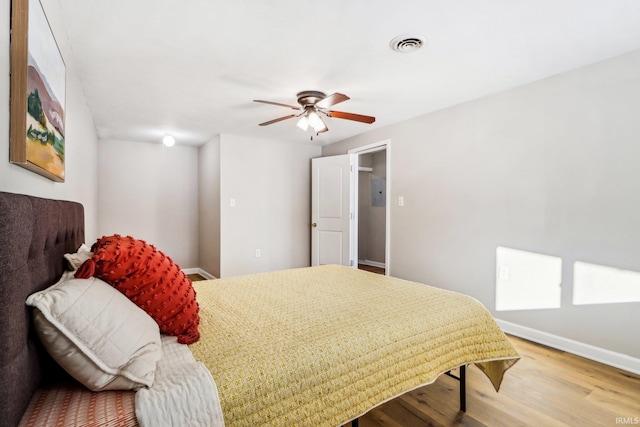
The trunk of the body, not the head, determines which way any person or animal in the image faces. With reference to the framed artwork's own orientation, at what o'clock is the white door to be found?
The white door is roughly at 11 o'clock from the framed artwork.

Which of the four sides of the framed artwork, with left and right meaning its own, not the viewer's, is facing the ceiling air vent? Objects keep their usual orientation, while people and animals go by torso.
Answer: front

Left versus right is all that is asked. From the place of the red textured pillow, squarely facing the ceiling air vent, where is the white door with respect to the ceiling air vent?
left

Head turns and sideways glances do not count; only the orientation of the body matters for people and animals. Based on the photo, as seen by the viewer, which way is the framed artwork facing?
to the viewer's right
